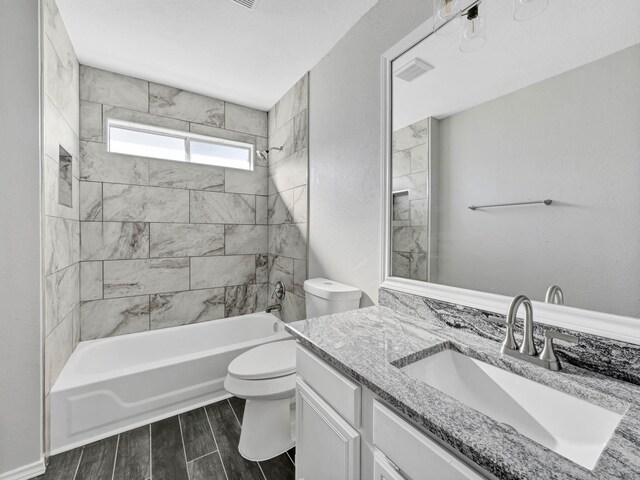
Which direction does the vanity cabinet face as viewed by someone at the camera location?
facing the viewer and to the left of the viewer

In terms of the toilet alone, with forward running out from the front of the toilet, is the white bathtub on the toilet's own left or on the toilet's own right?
on the toilet's own right

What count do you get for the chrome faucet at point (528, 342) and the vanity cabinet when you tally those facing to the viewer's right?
0

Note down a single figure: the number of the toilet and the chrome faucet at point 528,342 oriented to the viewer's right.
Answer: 0

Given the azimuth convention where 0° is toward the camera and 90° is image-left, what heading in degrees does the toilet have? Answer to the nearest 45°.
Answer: approximately 45°

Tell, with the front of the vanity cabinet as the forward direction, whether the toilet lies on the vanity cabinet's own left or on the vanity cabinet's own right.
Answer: on the vanity cabinet's own right
